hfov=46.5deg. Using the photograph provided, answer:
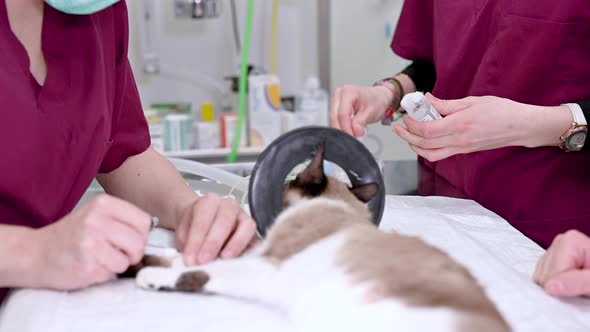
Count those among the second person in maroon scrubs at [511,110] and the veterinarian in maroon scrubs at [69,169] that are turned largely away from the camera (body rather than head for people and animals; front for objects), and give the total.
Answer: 0

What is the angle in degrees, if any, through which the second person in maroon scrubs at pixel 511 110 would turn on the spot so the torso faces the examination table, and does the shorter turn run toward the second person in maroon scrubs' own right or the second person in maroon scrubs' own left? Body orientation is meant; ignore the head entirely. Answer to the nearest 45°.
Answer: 0° — they already face it

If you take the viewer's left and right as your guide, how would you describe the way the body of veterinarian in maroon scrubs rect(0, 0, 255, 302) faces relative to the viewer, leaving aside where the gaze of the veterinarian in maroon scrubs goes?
facing the viewer and to the right of the viewer

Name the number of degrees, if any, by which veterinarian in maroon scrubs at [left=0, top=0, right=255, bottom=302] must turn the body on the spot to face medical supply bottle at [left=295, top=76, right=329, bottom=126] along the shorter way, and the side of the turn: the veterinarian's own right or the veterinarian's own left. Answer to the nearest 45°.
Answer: approximately 90° to the veterinarian's own left

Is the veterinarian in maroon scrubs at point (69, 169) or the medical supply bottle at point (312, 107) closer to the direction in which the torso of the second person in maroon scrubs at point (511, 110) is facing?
the veterinarian in maroon scrubs

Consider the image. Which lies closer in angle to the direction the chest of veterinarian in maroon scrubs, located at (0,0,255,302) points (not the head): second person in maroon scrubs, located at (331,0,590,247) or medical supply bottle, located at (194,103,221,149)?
the second person in maroon scrubs

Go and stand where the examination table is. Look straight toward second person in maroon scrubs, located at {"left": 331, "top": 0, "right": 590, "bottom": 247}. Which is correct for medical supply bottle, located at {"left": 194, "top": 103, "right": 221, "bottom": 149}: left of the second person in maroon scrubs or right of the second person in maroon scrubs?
left

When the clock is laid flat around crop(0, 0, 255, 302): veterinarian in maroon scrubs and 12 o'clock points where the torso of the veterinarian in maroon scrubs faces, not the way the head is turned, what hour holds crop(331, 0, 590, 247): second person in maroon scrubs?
The second person in maroon scrubs is roughly at 10 o'clock from the veterinarian in maroon scrubs.

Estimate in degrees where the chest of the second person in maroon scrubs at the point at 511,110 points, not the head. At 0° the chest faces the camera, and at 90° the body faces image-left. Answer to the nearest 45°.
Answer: approximately 45°

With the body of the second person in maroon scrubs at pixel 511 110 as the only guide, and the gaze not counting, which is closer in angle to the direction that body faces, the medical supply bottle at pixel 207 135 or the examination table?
the examination table

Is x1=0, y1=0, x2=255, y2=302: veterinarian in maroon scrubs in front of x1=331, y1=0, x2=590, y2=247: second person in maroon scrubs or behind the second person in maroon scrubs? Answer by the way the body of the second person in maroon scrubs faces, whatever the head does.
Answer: in front

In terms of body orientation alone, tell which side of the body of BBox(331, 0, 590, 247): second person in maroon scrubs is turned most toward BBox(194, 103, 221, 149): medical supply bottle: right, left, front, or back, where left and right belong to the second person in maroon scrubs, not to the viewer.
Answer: right
